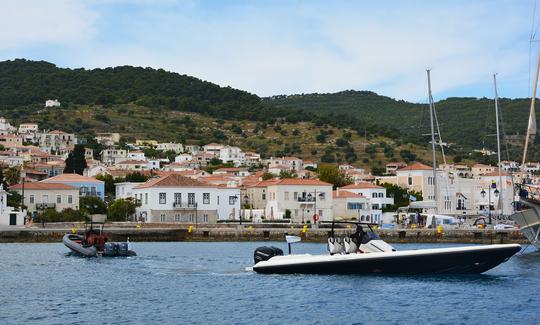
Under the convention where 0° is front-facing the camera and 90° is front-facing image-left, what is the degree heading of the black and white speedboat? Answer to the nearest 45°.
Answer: approximately 270°
